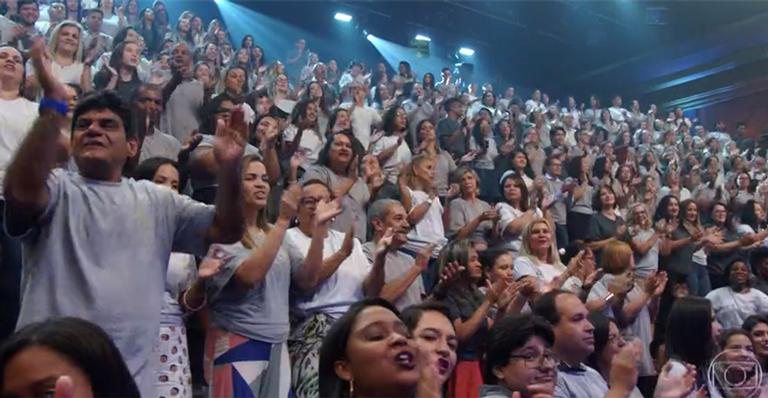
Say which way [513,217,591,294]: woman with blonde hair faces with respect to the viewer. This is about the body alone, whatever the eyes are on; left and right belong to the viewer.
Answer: facing the viewer and to the right of the viewer

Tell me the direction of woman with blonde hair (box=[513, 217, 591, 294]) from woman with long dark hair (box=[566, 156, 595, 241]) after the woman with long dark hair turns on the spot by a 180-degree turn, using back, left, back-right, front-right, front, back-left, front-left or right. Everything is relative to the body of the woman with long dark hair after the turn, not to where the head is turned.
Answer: back-left

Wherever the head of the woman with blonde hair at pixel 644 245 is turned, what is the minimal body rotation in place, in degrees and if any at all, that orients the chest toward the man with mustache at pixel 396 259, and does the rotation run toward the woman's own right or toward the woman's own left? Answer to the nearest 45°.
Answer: approximately 90° to the woman's own right

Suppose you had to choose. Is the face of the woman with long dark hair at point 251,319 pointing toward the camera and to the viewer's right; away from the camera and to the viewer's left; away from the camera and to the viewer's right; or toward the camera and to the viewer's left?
toward the camera and to the viewer's right

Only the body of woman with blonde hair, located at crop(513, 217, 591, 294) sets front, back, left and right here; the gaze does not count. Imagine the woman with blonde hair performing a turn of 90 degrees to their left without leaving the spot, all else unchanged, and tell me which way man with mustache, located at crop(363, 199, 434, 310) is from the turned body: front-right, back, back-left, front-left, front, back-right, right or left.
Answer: back

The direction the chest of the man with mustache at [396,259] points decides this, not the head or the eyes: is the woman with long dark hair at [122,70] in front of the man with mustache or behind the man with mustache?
behind

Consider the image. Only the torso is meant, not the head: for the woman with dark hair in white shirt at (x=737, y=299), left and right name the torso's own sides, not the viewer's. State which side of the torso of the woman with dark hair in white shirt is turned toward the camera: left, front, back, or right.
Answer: front

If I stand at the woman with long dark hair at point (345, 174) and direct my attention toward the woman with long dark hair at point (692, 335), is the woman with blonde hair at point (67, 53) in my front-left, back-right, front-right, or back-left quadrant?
back-right

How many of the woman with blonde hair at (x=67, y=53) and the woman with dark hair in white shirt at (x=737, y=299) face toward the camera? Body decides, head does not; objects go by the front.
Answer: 2

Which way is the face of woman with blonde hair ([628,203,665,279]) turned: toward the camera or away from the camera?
toward the camera
